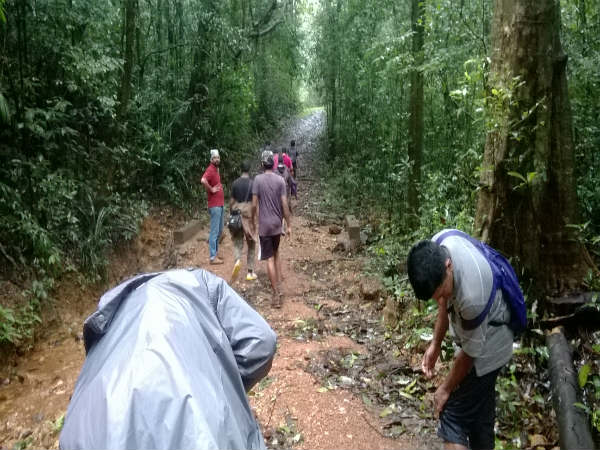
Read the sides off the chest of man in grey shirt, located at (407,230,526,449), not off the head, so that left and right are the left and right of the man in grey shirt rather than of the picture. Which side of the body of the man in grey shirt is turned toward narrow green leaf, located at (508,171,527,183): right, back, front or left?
right

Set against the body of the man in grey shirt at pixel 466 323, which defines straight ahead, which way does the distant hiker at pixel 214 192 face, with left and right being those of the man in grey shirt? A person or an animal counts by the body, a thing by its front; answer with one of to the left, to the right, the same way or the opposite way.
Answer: the opposite way

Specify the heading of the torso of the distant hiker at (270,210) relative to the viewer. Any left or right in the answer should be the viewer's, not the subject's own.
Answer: facing away from the viewer

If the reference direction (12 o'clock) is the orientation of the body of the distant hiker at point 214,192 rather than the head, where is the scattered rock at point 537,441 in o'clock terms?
The scattered rock is roughly at 1 o'clock from the distant hiker.

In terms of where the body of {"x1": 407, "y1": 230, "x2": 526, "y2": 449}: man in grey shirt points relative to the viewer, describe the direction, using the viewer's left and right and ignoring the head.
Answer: facing to the left of the viewer

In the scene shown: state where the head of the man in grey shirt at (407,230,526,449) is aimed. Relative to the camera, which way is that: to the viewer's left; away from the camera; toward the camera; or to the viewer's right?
to the viewer's left

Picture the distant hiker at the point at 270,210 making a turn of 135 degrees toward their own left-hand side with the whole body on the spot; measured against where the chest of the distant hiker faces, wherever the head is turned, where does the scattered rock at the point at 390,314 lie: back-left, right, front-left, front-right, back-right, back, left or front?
left

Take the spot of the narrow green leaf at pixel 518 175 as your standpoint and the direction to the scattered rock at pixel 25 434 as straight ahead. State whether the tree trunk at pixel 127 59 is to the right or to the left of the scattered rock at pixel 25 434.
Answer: right

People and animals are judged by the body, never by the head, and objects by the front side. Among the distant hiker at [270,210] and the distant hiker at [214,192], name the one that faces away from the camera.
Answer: the distant hiker at [270,210]

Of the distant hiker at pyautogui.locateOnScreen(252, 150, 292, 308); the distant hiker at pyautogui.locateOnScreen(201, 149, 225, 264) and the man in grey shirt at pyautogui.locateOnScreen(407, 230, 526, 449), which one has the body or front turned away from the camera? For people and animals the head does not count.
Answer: the distant hiker at pyautogui.locateOnScreen(252, 150, 292, 308)
